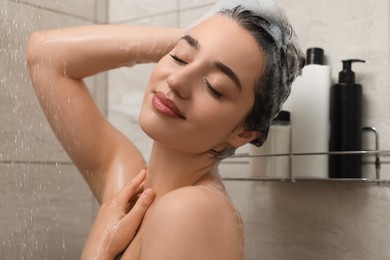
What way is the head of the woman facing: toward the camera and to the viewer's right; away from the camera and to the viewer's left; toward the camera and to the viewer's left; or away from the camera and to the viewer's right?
toward the camera and to the viewer's left

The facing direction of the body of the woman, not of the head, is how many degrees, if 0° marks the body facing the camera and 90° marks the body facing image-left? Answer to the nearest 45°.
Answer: approximately 45°
